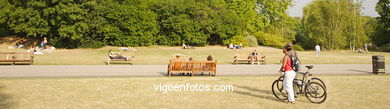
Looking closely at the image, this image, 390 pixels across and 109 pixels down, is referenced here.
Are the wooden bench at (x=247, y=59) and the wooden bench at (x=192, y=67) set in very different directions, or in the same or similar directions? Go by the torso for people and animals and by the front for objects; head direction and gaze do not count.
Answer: very different directions

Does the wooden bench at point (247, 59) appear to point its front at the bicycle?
yes

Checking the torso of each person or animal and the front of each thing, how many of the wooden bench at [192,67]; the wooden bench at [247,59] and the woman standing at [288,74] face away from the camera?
1

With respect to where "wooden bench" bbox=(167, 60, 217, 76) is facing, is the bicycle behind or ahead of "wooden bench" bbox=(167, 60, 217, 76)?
behind

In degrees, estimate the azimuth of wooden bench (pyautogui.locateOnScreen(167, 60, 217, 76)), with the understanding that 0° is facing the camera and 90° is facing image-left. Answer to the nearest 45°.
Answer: approximately 180°

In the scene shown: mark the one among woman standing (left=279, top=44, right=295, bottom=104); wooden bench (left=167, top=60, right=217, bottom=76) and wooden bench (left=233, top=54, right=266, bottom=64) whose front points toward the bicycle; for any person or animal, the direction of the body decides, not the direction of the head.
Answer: wooden bench (left=233, top=54, right=266, bottom=64)

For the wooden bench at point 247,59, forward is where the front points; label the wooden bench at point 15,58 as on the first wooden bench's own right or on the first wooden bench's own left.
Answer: on the first wooden bench's own right

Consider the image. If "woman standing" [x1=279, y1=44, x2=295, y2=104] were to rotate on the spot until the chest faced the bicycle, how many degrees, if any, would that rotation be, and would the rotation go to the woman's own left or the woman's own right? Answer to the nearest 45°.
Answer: approximately 135° to the woman's own right

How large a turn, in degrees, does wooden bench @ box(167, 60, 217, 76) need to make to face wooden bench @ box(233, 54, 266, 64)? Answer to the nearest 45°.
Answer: approximately 45° to its right

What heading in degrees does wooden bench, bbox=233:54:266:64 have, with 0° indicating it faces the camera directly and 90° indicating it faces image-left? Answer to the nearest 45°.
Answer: approximately 0°
